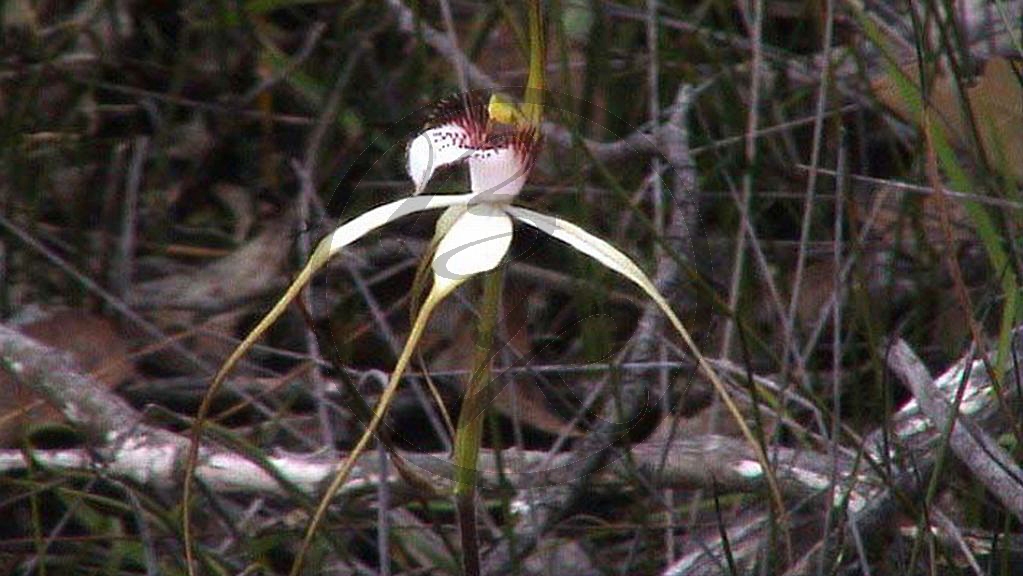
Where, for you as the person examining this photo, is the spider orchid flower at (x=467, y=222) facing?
facing the viewer and to the left of the viewer
